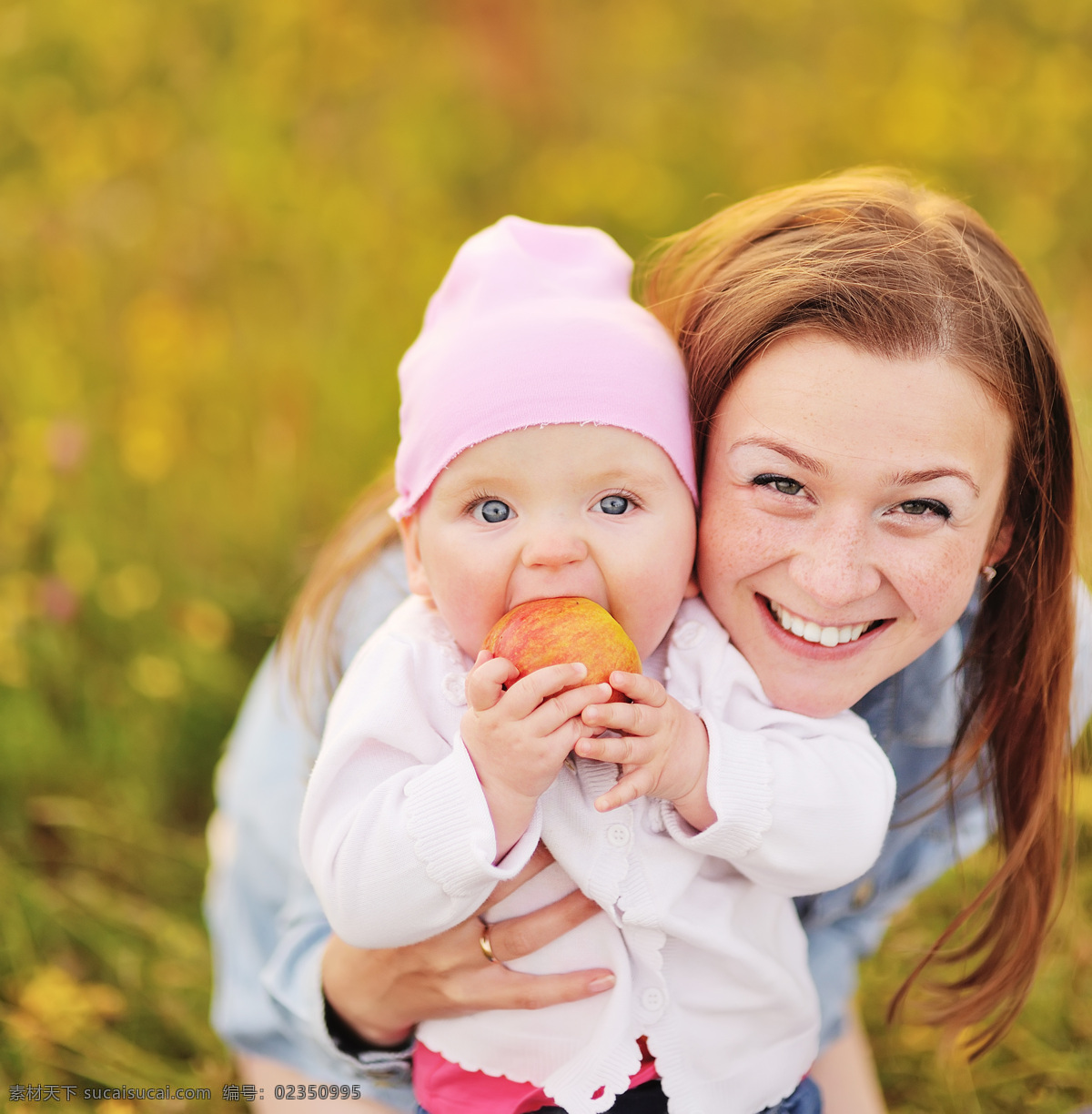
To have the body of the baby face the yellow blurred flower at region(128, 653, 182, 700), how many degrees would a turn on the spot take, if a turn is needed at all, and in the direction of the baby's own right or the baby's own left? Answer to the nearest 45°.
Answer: approximately 135° to the baby's own right

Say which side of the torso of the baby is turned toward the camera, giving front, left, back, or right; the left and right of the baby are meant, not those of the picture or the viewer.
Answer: front

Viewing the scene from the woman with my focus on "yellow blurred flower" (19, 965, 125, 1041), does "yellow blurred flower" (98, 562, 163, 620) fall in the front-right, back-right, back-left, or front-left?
front-right

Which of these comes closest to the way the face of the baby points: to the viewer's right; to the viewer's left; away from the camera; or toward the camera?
toward the camera

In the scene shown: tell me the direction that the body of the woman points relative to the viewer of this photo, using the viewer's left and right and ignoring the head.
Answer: facing the viewer

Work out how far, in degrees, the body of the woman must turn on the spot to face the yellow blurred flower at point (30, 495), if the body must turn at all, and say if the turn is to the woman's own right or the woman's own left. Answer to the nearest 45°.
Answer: approximately 135° to the woman's own right

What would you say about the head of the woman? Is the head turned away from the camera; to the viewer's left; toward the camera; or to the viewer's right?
toward the camera

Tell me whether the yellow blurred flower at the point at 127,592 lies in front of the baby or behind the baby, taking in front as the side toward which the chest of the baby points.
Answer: behind
